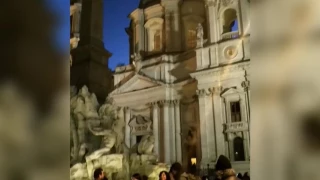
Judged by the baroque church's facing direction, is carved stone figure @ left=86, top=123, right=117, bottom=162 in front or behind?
in front

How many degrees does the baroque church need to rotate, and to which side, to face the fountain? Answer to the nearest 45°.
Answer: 0° — it already faces it

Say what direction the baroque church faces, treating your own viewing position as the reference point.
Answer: facing the viewer and to the left of the viewer
